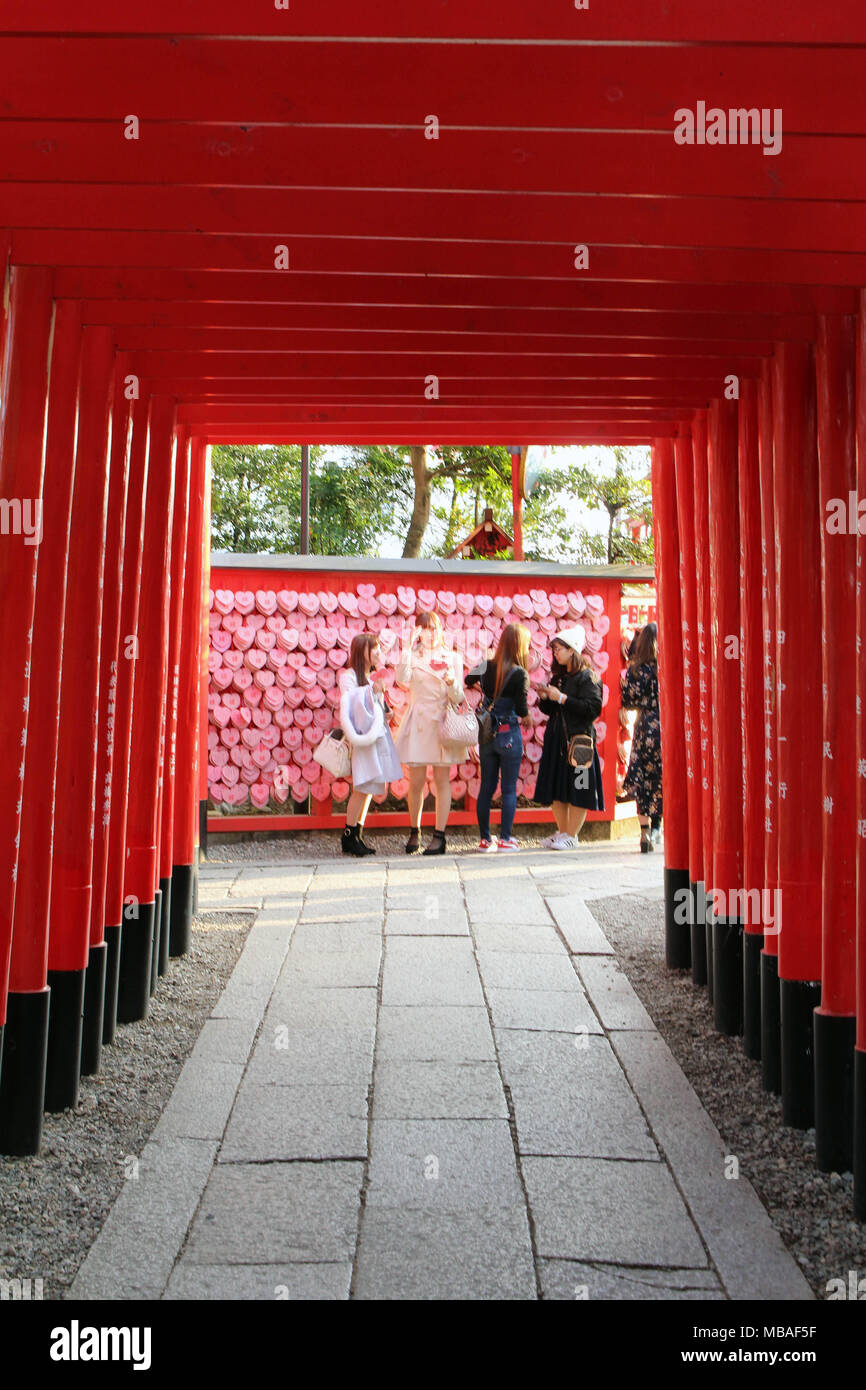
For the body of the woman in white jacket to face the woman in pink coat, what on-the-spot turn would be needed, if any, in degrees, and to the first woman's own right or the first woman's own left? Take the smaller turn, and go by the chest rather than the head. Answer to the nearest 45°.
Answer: approximately 45° to the first woman's own left

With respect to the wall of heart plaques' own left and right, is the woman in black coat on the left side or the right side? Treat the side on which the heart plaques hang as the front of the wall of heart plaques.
on its left

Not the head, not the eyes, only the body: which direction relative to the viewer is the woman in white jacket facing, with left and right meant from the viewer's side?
facing to the right of the viewer

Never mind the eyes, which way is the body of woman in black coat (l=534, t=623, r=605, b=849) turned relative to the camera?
to the viewer's left

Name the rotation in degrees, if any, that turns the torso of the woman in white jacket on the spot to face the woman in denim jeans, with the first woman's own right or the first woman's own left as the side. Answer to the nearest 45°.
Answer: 0° — they already face them

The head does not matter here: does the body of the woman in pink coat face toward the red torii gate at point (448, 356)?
yes

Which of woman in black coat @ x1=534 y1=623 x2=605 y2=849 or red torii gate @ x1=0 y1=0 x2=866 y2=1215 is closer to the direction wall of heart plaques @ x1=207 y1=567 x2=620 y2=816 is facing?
the red torii gate

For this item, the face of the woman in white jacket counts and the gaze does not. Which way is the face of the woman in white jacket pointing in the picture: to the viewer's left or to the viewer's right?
to the viewer's right

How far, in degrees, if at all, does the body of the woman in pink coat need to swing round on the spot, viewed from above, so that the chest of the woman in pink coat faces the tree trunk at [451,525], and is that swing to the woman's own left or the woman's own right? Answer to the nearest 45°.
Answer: approximately 180°

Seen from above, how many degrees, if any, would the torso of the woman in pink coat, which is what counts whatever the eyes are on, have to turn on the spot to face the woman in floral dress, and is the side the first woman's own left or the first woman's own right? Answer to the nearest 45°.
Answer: approximately 90° to the first woman's own left
